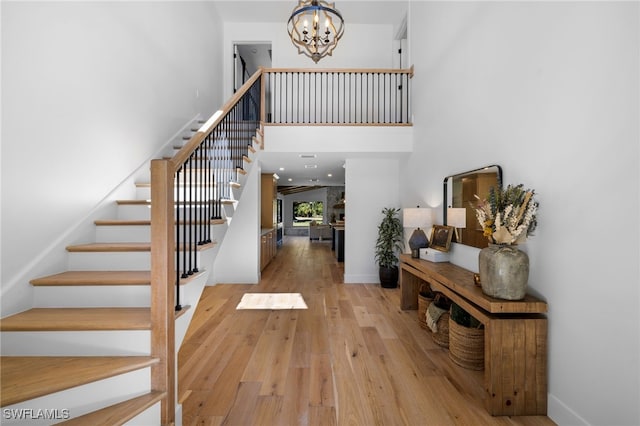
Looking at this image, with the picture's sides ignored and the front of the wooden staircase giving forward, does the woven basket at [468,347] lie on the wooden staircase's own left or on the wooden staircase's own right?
on the wooden staircase's own left

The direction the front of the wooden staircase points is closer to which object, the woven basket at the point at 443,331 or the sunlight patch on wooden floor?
the woven basket

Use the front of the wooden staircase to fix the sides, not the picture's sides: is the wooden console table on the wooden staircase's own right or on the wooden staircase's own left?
on the wooden staircase's own left

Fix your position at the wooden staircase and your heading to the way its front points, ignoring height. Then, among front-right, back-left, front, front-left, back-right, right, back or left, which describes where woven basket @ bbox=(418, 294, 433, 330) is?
left

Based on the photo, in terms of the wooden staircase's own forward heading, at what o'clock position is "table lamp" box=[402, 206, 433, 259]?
The table lamp is roughly at 9 o'clock from the wooden staircase.

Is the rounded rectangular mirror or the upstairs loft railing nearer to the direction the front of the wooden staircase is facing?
the rounded rectangular mirror

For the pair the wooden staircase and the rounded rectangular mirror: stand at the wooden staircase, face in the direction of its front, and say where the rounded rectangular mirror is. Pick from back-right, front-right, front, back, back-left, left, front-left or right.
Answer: left

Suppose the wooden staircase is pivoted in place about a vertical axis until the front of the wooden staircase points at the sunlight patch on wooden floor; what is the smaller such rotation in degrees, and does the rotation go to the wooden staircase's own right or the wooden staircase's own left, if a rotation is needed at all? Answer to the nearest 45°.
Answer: approximately 135° to the wooden staircase's own left

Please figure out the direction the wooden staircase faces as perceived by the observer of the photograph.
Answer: facing the viewer

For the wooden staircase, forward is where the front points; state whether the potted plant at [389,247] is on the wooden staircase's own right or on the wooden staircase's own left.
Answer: on the wooden staircase's own left

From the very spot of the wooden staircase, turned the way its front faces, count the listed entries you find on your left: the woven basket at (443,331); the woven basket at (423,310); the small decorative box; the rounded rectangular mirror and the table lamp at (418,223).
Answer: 5
